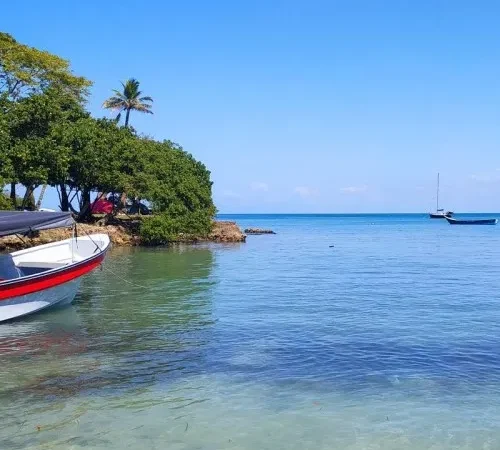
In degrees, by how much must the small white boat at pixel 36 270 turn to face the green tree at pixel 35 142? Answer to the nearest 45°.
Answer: approximately 45° to its left

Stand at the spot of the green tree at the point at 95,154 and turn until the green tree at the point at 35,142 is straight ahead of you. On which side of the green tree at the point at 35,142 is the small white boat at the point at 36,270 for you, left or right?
left

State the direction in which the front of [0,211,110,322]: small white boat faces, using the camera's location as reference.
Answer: facing away from the viewer and to the right of the viewer

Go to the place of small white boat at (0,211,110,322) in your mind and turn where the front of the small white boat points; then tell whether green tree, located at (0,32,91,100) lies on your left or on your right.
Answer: on your left
